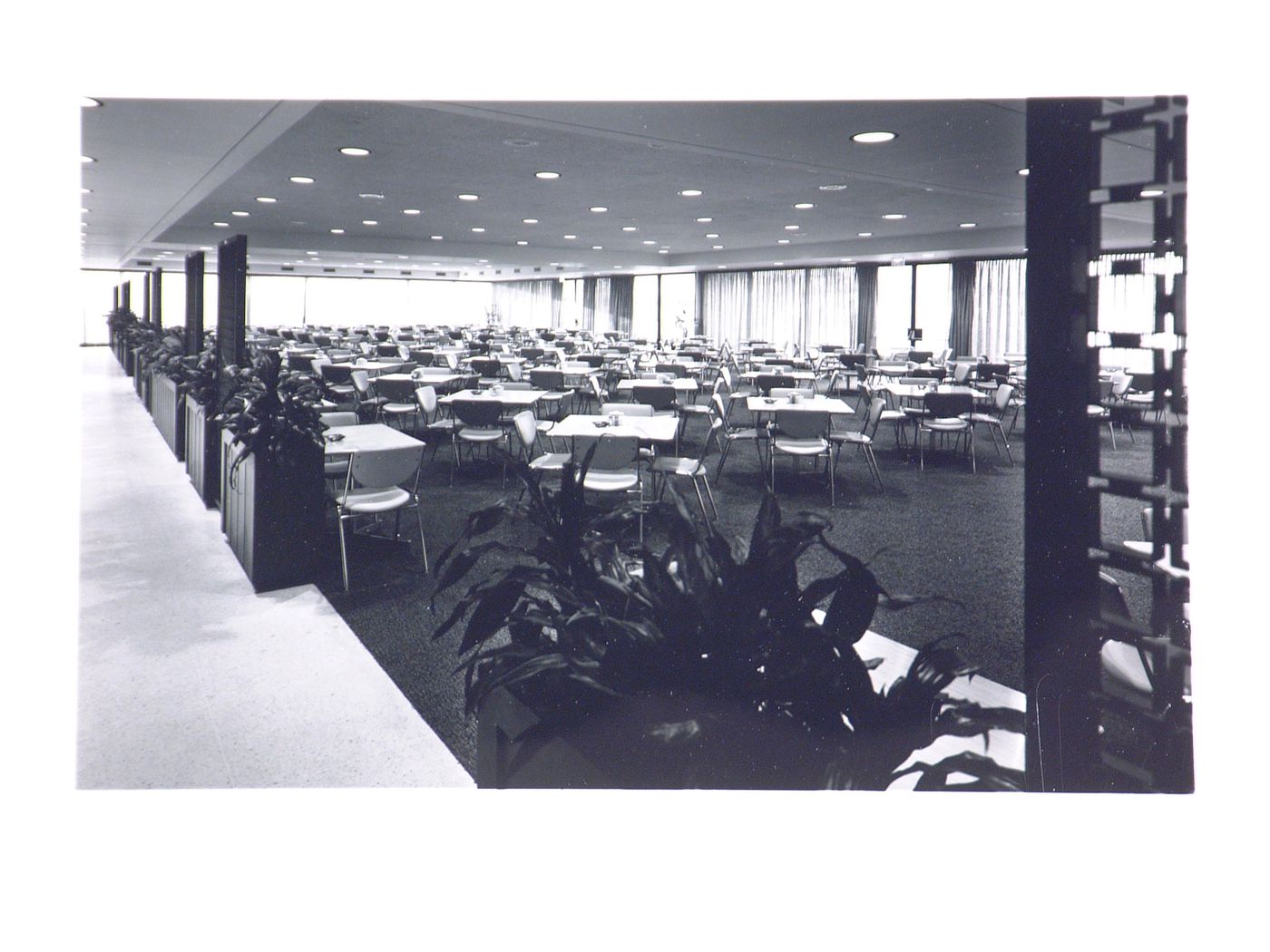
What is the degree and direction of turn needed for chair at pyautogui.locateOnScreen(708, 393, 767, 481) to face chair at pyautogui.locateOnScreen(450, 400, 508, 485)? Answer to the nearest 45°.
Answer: approximately 135° to its right

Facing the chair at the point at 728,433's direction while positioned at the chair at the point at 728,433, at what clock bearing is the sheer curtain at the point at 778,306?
The sheer curtain is roughly at 9 o'clock from the chair.

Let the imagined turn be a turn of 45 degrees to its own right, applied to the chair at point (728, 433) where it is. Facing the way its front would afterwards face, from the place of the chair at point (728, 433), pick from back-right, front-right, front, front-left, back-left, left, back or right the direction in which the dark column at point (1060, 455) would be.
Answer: front-right

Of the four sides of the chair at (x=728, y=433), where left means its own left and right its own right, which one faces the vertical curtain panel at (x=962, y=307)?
left

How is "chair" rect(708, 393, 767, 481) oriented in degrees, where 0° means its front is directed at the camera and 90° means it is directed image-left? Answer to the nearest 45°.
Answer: approximately 270°

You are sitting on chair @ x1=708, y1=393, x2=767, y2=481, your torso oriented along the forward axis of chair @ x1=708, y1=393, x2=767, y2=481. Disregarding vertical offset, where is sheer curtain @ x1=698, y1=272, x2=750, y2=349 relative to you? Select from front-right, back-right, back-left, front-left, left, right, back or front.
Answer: left

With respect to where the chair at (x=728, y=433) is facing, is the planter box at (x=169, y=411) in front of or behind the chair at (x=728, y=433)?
behind

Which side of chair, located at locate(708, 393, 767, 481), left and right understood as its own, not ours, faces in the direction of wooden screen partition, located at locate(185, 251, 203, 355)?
back

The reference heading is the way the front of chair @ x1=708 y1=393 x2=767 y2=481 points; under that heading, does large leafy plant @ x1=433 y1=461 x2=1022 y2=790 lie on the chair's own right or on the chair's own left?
on the chair's own right
